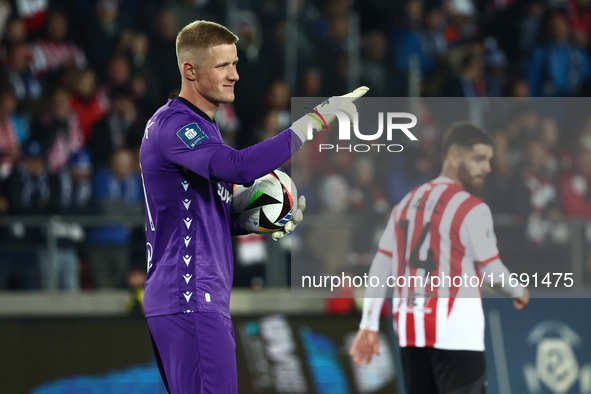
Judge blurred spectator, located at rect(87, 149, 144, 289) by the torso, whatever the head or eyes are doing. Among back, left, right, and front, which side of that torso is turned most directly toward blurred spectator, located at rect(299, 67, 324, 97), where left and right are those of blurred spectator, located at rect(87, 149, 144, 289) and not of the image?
left

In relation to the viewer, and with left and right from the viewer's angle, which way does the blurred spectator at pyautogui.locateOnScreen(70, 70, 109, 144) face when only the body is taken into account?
facing the viewer

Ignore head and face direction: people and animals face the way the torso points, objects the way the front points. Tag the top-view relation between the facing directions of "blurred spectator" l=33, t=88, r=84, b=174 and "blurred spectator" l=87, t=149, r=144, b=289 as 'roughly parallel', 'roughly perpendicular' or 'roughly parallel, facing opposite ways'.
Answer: roughly parallel

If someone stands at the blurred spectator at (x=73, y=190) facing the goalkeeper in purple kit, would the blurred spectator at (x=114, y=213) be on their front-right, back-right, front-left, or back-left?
front-left

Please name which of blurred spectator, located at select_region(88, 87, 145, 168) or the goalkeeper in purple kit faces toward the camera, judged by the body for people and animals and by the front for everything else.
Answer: the blurred spectator

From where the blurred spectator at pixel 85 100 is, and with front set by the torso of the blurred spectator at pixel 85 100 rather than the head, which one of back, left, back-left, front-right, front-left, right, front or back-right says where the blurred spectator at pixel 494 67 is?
left

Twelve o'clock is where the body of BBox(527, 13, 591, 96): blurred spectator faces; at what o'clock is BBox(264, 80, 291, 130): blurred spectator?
BBox(264, 80, 291, 130): blurred spectator is roughly at 2 o'clock from BBox(527, 13, 591, 96): blurred spectator.

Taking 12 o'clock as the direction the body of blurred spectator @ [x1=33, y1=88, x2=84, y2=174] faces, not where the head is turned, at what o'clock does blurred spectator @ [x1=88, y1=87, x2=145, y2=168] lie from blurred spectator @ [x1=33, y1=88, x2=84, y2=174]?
blurred spectator @ [x1=88, y1=87, x2=145, y2=168] is roughly at 9 o'clock from blurred spectator @ [x1=33, y1=88, x2=84, y2=174].

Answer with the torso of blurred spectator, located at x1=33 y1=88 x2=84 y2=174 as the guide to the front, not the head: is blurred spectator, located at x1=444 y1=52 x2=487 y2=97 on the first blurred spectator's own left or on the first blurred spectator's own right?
on the first blurred spectator's own left

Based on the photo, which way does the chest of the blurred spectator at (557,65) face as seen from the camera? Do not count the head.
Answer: toward the camera

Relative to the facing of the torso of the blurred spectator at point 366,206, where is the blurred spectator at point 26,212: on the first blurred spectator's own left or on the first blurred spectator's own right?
on the first blurred spectator's own right

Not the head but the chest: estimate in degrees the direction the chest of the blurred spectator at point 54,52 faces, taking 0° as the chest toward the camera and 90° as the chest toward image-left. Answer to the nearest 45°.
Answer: approximately 0°

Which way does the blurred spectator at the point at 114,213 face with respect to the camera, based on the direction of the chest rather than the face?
toward the camera

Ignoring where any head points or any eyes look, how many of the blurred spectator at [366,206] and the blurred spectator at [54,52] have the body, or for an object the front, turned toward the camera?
2
